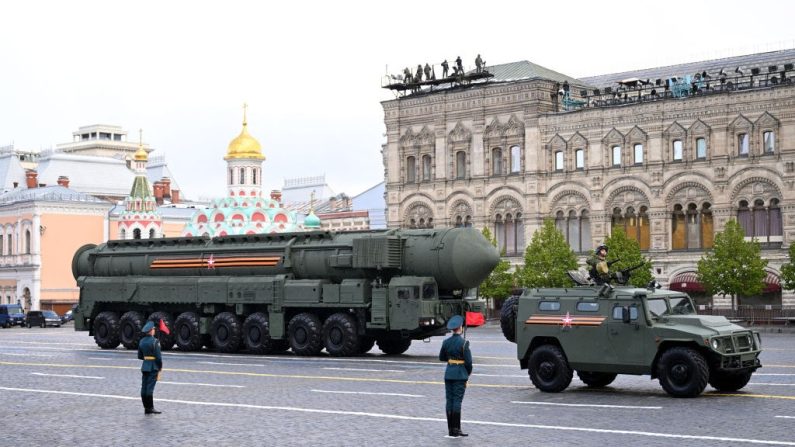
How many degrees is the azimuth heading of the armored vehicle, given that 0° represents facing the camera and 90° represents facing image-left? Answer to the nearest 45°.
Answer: approximately 315°

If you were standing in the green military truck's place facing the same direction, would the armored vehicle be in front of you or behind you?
in front

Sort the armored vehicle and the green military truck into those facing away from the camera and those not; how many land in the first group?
0

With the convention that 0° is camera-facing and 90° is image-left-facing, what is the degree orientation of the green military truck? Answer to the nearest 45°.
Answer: approximately 315°

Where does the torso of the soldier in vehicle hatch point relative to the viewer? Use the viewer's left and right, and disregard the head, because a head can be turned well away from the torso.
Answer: facing the viewer and to the right of the viewer

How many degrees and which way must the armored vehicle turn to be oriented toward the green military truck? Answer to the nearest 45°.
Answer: approximately 180°

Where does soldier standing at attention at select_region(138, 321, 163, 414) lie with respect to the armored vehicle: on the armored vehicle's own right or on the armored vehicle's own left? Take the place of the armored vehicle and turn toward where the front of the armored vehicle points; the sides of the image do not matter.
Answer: on the armored vehicle's own right

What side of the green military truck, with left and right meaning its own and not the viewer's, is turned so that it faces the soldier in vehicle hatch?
front
